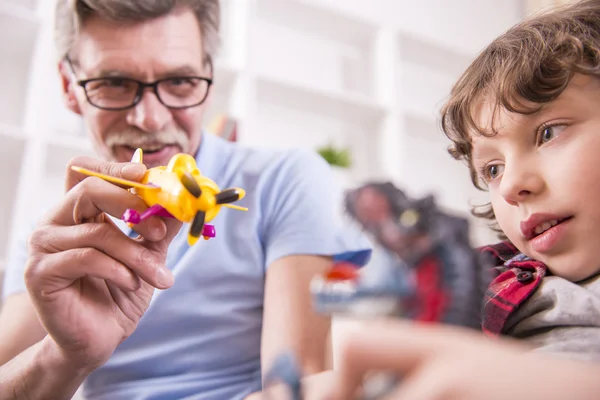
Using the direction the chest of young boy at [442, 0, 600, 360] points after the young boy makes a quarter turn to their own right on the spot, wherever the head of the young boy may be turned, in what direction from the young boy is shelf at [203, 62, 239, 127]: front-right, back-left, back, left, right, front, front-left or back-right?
front

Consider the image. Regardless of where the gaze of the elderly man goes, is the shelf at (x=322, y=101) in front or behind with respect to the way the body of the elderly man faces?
behind

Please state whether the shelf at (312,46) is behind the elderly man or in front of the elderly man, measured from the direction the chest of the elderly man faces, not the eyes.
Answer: behind

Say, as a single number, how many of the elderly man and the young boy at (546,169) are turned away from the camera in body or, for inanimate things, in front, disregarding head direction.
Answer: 0

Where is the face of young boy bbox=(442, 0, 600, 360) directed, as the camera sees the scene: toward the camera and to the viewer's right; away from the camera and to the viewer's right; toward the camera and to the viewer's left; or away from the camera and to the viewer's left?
toward the camera and to the viewer's left

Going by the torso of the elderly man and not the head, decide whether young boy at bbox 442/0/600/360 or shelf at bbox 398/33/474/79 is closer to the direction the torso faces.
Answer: the young boy

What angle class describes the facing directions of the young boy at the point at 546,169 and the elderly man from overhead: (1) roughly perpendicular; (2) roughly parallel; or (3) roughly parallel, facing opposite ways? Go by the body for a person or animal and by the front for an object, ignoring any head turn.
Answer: roughly perpendicular

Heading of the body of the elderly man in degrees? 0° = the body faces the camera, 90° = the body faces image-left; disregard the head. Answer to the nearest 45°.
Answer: approximately 0°

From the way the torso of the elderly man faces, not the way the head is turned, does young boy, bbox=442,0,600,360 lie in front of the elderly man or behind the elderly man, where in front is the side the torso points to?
in front

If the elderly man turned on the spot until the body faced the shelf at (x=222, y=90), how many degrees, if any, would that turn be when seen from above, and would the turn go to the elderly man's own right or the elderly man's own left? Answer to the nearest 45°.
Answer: approximately 180°

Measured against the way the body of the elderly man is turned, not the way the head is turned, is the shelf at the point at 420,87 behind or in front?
behind
